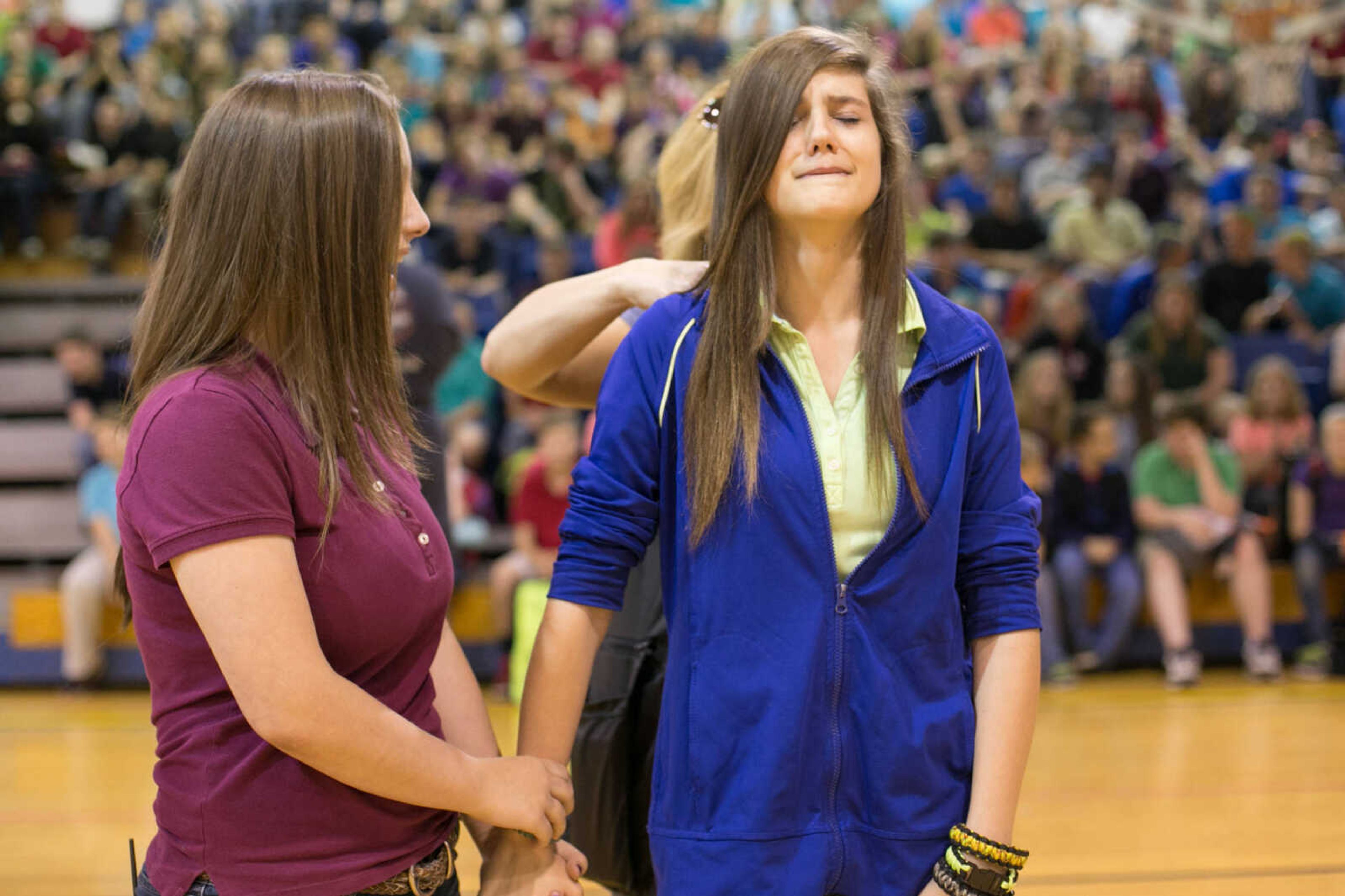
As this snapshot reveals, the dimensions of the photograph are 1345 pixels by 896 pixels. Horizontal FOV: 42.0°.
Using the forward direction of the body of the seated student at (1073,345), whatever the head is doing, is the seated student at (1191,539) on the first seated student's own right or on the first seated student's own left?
on the first seated student's own left

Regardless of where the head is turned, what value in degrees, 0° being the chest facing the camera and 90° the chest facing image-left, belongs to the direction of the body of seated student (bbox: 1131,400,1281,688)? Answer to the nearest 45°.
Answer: approximately 0°
